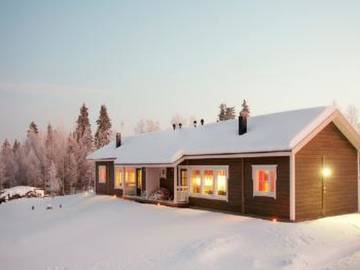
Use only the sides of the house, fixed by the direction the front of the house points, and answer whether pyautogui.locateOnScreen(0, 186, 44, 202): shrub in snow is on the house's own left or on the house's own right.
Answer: on the house's own right

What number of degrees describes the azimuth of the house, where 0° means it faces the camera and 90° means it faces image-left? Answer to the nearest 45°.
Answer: approximately 45°

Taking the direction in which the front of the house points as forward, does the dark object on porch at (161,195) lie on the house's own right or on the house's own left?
on the house's own right
